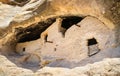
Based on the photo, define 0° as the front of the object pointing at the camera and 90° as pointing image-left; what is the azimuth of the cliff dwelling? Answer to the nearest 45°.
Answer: approximately 0°
